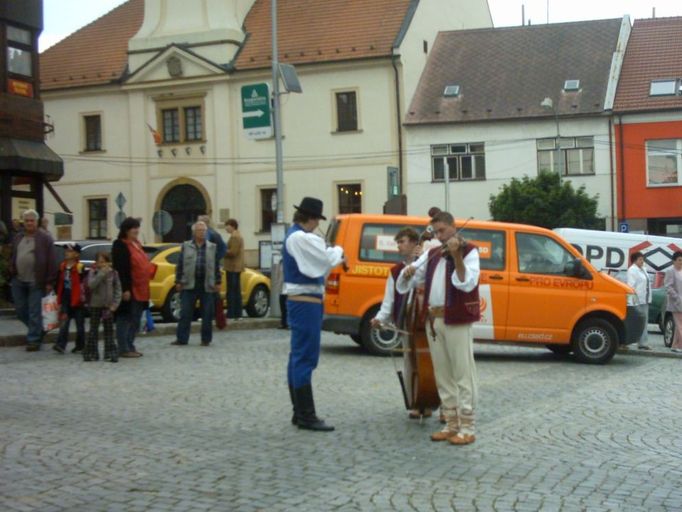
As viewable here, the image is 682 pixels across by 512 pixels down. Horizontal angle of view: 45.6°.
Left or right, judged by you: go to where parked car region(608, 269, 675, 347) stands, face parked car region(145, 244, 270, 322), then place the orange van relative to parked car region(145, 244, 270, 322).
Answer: left

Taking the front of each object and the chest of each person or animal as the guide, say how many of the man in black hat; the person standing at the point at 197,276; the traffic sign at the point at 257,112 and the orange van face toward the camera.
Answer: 2

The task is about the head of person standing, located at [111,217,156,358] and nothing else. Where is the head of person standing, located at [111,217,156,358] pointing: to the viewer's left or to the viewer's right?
to the viewer's right

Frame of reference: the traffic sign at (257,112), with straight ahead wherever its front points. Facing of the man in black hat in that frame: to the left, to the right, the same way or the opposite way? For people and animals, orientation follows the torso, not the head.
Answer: to the left

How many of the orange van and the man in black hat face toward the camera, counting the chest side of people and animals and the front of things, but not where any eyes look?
0

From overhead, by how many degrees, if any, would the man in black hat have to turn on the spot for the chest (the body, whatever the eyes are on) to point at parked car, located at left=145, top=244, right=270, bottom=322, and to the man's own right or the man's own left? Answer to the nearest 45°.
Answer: approximately 90° to the man's own left

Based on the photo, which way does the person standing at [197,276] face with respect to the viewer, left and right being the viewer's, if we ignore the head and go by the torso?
facing the viewer

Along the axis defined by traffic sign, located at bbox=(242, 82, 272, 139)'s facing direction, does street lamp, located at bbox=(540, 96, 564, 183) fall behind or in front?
behind

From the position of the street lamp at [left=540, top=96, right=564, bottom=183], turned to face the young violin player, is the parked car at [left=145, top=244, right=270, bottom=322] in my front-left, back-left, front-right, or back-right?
front-right

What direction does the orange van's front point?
to the viewer's right

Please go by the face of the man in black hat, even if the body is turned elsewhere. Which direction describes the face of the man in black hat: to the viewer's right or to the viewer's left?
to the viewer's right

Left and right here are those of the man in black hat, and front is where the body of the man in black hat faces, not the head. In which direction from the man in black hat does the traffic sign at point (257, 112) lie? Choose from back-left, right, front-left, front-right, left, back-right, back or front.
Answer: left

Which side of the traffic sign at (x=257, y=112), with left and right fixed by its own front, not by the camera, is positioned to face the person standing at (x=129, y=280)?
front

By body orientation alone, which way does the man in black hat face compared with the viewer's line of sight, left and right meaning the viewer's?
facing to the right of the viewer
